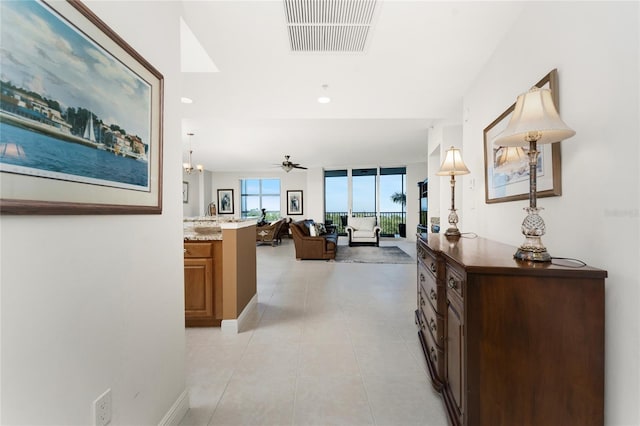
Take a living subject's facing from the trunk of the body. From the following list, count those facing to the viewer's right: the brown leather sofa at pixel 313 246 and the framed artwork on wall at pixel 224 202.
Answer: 1

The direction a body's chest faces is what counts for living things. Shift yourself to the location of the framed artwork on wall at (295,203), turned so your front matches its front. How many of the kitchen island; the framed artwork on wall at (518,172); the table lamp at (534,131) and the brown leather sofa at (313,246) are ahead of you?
4

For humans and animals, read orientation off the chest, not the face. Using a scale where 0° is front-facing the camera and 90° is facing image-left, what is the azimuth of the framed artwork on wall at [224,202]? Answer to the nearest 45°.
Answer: approximately 0°

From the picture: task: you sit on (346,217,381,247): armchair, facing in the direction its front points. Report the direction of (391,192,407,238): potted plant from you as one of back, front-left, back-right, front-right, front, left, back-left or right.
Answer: back-left

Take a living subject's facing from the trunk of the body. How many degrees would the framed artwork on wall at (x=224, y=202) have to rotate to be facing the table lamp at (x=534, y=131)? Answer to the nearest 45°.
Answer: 0° — it already faces it

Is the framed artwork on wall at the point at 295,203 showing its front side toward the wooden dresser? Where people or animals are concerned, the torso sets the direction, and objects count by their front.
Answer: yes

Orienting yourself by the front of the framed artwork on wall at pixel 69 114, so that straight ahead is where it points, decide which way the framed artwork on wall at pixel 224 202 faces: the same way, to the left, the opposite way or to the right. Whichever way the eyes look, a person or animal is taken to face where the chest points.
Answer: to the right

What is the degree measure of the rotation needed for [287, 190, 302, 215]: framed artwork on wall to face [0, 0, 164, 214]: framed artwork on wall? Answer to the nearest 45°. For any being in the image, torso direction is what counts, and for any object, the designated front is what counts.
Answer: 0° — it already faces it

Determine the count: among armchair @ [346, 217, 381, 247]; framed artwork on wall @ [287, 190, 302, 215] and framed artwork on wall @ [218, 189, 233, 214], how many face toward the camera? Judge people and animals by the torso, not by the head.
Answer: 3

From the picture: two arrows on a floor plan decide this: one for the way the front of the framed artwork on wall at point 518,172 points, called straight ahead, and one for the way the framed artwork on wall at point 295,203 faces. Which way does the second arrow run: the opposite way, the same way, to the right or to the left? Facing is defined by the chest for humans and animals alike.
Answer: to the left

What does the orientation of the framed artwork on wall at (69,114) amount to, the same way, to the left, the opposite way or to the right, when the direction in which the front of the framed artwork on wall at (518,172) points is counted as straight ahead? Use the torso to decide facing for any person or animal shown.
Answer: the opposite way

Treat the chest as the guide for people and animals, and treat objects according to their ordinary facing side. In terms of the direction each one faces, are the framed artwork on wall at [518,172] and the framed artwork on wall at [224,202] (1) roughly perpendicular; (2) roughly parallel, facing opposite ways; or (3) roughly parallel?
roughly perpendicular

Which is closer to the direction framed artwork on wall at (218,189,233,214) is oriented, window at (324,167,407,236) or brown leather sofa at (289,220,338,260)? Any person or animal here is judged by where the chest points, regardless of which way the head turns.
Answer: the brown leather sofa

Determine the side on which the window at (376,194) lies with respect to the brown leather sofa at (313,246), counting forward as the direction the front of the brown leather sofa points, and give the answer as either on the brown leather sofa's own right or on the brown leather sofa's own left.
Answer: on the brown leather sofa's own left

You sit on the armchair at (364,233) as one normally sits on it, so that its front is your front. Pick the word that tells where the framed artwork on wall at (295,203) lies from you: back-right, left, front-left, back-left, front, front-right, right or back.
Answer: back-right
